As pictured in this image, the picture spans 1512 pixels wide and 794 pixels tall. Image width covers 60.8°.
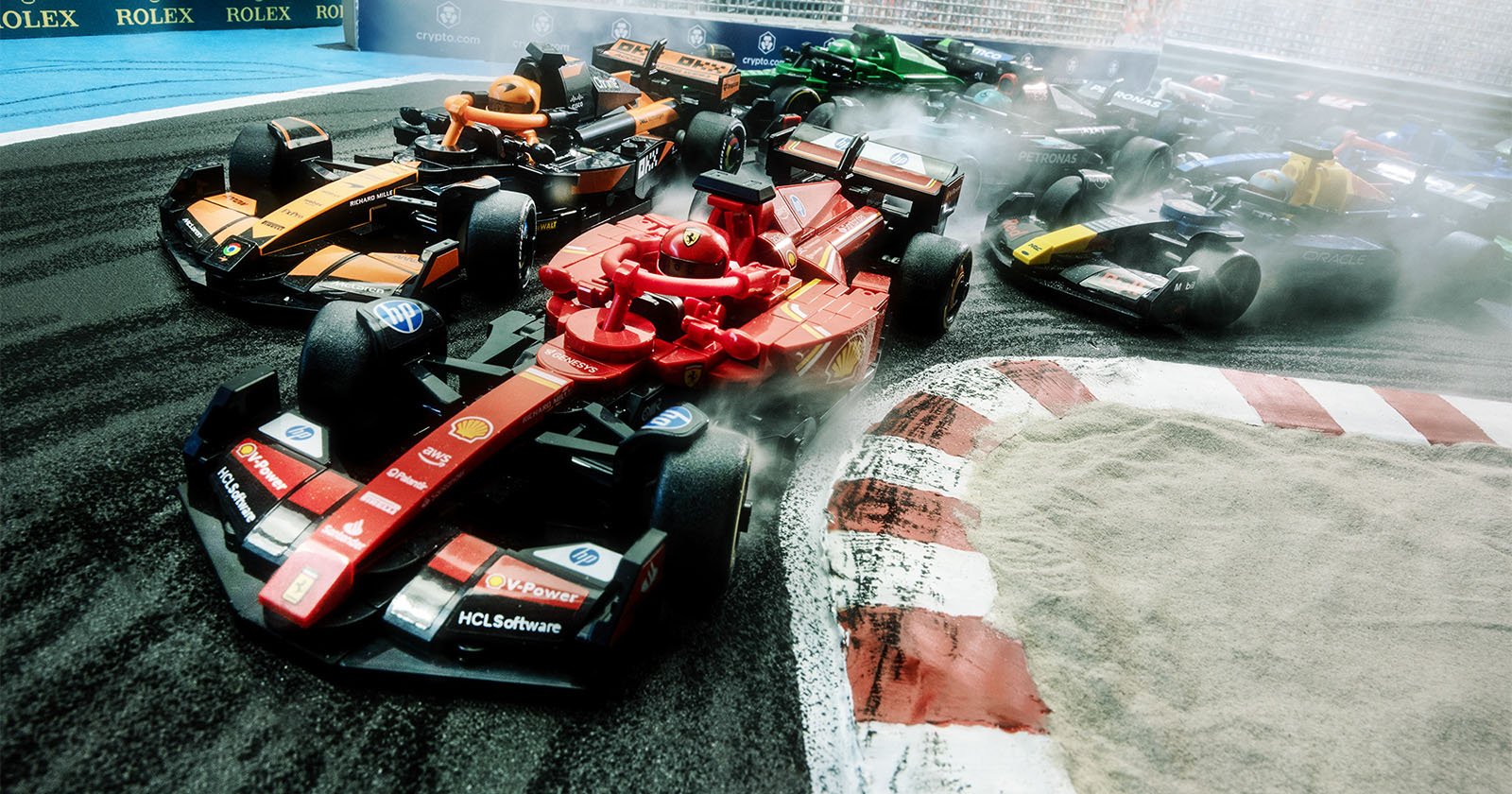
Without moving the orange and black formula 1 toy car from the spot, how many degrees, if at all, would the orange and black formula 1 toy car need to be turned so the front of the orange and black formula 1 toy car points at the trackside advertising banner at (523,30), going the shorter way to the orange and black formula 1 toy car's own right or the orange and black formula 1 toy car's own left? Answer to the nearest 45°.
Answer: approximately 135° to the orange and black formula 1 toy car's own right

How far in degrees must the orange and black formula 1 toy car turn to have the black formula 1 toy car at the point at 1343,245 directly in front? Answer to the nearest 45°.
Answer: approximately 135° to its left

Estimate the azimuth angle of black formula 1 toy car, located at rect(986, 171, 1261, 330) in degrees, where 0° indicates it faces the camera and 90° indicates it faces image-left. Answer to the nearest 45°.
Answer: approximately 45°

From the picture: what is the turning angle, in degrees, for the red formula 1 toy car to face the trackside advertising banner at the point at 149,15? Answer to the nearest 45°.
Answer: approximately 90° to its right

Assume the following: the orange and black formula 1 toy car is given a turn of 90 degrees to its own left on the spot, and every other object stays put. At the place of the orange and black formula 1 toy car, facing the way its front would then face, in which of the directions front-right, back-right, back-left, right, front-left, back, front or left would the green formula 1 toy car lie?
left

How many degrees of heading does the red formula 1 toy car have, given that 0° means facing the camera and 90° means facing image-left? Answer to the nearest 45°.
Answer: approximately 45°

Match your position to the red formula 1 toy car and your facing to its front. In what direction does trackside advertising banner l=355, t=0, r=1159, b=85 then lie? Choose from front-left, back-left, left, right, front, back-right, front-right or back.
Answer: back-right

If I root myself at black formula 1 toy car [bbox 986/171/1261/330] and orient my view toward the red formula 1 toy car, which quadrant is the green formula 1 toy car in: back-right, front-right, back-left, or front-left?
back-right

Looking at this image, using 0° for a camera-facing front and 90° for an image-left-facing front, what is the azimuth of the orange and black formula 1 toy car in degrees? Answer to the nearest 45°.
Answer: approximately 45°
